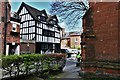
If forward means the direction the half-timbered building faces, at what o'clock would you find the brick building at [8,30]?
The brick building is roughly at 2 o'clock from the half-timbered building.

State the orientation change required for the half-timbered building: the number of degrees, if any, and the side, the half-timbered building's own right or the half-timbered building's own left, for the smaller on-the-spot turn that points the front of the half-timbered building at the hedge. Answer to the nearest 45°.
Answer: approximately 45° to the half-timbered building's own right

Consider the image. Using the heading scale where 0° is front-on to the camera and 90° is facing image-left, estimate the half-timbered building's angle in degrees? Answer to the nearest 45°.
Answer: approximately 315°
